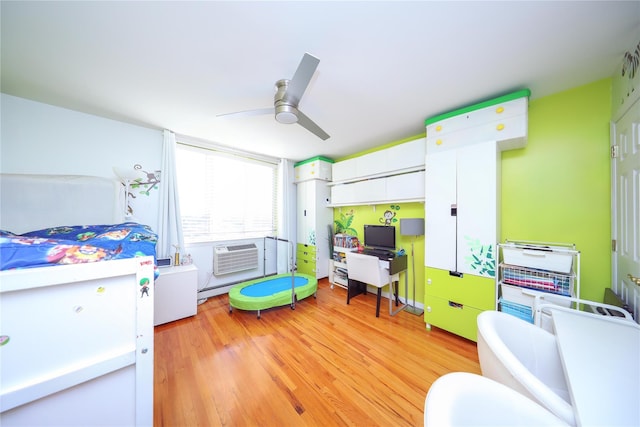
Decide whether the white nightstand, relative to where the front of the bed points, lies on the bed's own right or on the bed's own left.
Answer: on the bed's own left

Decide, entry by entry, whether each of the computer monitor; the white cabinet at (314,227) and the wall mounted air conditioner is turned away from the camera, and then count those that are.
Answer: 0

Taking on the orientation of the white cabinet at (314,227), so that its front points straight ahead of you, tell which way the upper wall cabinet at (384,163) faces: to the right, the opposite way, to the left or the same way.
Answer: the same way

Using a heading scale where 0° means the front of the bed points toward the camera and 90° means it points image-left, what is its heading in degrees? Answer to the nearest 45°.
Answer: approximately 315°

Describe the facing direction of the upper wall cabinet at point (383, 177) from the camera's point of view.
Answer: facing the viewer and to the left of the viewer

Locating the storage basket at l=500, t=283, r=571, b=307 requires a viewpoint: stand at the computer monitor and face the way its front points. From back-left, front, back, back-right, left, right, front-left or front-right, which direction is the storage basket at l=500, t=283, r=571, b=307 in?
left

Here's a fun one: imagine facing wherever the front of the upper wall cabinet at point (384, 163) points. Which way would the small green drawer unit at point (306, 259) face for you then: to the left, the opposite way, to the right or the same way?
the same way

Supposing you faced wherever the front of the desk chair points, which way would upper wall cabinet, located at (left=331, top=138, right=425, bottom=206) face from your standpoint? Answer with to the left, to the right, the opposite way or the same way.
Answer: the opposite way

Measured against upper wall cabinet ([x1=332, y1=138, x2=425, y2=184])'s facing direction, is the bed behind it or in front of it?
in front

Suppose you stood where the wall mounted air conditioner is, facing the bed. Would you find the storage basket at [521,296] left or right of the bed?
left

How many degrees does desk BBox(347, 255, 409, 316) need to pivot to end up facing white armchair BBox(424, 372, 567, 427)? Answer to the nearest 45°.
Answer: approximately 45° to its left

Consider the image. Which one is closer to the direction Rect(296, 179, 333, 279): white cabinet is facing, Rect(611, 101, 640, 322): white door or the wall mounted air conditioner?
the wall mounted air conditioner

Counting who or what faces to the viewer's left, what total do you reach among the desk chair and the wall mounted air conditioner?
0

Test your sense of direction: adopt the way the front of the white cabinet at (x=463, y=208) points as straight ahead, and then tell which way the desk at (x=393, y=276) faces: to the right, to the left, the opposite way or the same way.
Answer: the same way

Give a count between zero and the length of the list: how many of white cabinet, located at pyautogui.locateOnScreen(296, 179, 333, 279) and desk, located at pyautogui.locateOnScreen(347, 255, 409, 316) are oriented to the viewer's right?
0

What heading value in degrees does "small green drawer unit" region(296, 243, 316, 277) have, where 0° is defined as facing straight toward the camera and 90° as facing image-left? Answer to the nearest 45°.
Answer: approximately 45°

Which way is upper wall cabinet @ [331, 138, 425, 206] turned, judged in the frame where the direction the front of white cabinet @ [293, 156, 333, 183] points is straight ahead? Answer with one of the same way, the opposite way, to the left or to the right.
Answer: the same way
